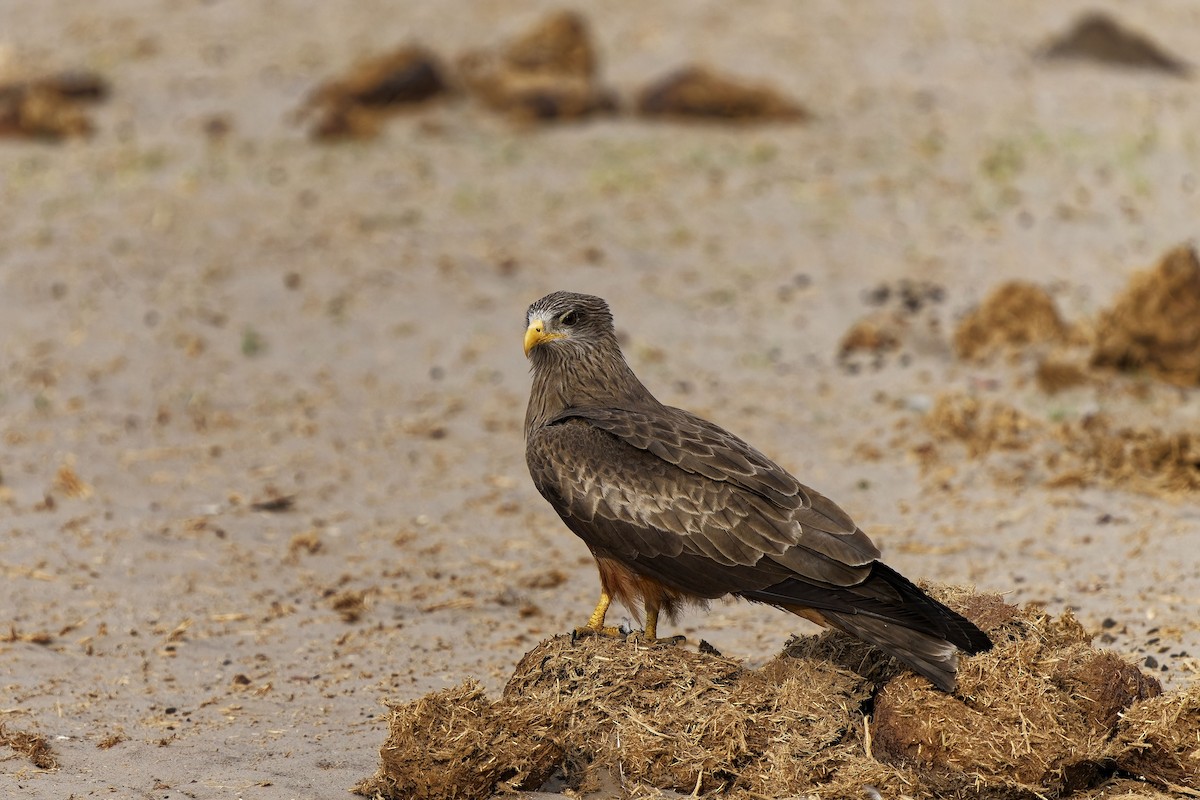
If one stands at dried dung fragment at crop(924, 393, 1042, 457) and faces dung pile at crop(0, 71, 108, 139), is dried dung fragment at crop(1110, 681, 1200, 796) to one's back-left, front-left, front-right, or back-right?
back-left

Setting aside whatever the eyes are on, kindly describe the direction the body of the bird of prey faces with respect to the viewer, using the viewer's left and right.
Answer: facing to the left of the viewer

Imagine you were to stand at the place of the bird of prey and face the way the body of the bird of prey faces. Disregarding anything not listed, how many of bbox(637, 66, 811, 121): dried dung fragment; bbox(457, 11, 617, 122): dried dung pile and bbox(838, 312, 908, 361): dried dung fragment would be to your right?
3

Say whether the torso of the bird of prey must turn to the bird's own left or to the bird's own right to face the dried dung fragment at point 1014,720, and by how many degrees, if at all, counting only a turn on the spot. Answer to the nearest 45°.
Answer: approximately 135° to the bird's own left

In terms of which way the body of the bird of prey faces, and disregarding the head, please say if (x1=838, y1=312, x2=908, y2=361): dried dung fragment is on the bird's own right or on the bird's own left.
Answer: on the bird's own right

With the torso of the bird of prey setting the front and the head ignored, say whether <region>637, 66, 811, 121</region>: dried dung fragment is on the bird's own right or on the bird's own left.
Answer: on the bird's own right

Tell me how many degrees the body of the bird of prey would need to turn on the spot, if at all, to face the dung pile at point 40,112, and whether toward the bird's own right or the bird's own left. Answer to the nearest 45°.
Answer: approximately 45° to the bird's own right

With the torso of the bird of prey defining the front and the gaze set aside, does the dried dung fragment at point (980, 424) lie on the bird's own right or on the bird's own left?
on the bird's own right

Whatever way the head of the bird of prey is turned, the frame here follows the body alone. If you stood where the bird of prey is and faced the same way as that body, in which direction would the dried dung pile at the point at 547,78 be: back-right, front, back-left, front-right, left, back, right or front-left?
right

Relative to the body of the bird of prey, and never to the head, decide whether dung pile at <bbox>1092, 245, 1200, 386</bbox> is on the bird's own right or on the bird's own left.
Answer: on the bird's own right

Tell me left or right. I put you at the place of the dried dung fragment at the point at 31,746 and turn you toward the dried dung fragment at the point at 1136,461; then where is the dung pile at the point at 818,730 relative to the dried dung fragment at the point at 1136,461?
right

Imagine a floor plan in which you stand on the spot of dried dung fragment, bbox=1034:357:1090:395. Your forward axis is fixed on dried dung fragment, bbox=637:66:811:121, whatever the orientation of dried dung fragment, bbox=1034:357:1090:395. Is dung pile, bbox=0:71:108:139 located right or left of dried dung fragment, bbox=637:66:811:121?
left

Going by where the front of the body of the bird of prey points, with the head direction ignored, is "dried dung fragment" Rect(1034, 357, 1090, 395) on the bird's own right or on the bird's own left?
on the bird's own right
